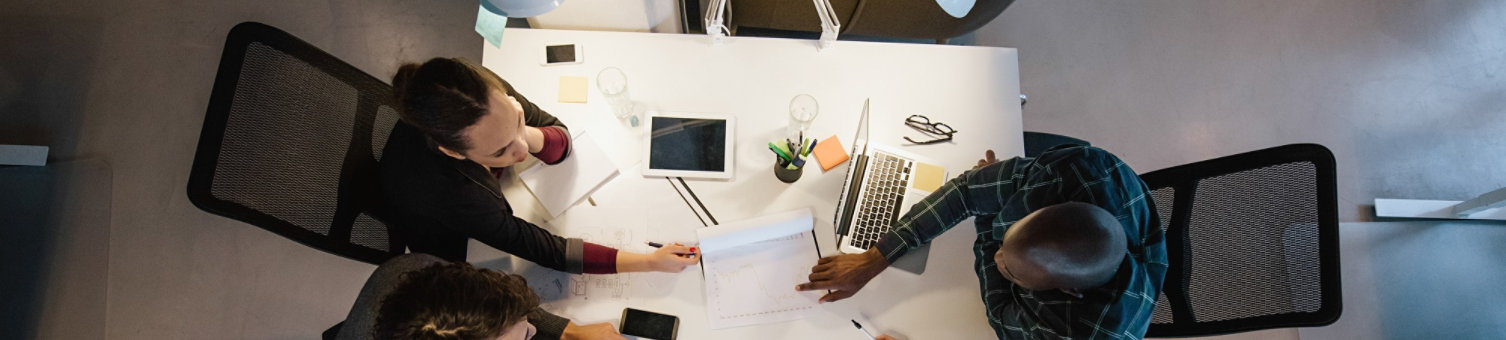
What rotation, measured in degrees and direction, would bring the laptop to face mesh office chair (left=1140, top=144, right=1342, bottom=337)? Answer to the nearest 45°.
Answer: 0° — it already faces it

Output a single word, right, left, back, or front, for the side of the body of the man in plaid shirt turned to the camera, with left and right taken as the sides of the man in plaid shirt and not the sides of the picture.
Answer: left

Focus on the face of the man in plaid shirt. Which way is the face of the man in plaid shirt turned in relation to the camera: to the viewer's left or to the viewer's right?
to the viewer's left

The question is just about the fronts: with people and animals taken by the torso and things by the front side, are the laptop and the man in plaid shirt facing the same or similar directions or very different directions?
very different directions

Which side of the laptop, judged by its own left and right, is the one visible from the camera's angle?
right

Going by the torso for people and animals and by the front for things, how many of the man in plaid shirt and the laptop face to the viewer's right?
1

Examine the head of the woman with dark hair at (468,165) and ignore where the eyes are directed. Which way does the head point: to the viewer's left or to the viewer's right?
to the viewer's right

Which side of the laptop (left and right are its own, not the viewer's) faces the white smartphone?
back

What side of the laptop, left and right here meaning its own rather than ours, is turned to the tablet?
back

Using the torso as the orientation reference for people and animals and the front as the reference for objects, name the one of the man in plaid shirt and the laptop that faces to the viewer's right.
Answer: the laptop
